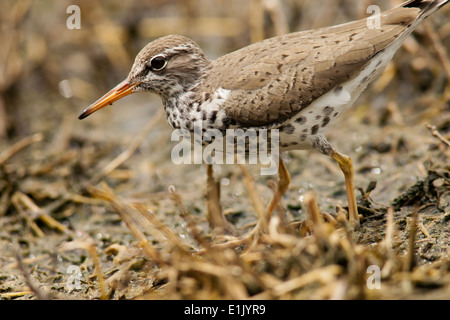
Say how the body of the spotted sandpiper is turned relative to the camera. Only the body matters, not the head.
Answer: to the viewer's left
